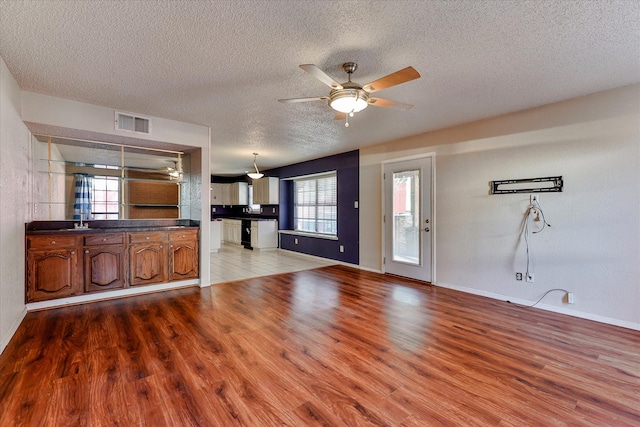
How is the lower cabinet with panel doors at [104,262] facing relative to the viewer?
toward the camera

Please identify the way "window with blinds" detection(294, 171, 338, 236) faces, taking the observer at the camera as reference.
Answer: facing the viewer and to the left of the viewer

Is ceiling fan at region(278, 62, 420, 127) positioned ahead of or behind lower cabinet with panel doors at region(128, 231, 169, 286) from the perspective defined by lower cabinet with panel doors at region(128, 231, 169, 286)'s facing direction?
ahead

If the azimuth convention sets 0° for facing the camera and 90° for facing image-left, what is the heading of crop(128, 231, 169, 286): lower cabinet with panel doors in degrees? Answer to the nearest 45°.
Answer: approximately 0°

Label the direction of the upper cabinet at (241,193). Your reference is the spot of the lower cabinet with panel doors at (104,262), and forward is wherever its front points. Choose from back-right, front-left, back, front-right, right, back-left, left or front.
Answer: back-left

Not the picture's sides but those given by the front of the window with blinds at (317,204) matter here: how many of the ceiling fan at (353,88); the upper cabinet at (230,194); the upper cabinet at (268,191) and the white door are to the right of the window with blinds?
2

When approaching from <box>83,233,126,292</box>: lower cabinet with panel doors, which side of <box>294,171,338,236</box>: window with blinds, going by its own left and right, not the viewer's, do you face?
front

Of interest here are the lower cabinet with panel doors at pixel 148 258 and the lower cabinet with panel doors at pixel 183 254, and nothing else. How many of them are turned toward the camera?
2

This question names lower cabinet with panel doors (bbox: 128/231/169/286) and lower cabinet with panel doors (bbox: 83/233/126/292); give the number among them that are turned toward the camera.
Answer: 2

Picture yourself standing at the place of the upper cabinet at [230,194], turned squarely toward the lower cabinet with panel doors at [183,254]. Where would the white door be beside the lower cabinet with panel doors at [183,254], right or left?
left
